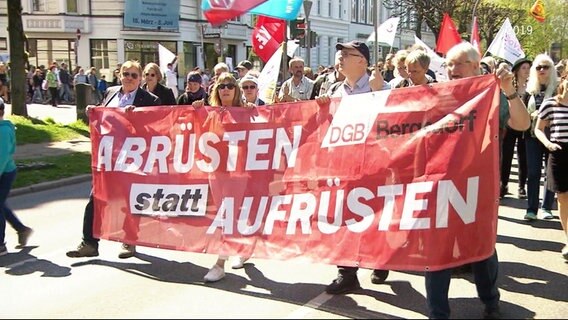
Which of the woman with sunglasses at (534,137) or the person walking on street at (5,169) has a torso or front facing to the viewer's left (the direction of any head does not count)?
the person walking on street

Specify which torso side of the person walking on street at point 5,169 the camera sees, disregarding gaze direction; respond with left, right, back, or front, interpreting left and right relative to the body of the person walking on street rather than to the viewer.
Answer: left

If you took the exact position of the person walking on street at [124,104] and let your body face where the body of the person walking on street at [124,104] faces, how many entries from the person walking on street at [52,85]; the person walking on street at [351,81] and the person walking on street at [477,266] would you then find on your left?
2

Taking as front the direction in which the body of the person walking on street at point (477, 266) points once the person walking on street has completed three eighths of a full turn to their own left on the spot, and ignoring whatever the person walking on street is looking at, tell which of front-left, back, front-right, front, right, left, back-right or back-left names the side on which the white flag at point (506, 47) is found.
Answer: left

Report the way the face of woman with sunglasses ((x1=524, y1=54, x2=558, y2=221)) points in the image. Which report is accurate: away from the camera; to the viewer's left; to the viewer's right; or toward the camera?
toward the camera

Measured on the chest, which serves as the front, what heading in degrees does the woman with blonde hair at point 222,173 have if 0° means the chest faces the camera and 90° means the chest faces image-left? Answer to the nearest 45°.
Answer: approximately 45°

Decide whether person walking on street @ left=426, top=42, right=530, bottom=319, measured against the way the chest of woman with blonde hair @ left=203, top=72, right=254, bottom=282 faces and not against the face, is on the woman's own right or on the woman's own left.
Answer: on the woman's own left

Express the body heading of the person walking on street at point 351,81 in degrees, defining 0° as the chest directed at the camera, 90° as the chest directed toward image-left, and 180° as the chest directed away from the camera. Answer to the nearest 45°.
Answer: approximately 45°

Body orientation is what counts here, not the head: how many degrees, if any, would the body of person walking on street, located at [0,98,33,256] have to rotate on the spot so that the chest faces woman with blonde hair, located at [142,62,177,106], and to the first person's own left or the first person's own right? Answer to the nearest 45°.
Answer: approximately 180°

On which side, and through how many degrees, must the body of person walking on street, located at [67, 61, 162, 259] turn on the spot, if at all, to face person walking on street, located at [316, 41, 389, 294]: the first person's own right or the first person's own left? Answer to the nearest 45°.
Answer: approximately 90° to the first person's own left

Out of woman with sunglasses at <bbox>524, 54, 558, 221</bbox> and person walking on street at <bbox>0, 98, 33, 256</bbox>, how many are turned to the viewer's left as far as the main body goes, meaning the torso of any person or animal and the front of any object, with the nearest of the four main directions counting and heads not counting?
1

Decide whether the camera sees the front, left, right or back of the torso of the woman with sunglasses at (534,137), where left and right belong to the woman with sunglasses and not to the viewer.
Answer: front

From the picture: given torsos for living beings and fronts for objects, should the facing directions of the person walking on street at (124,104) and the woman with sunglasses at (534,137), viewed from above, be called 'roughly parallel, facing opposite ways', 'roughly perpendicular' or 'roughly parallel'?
roughly parallel
